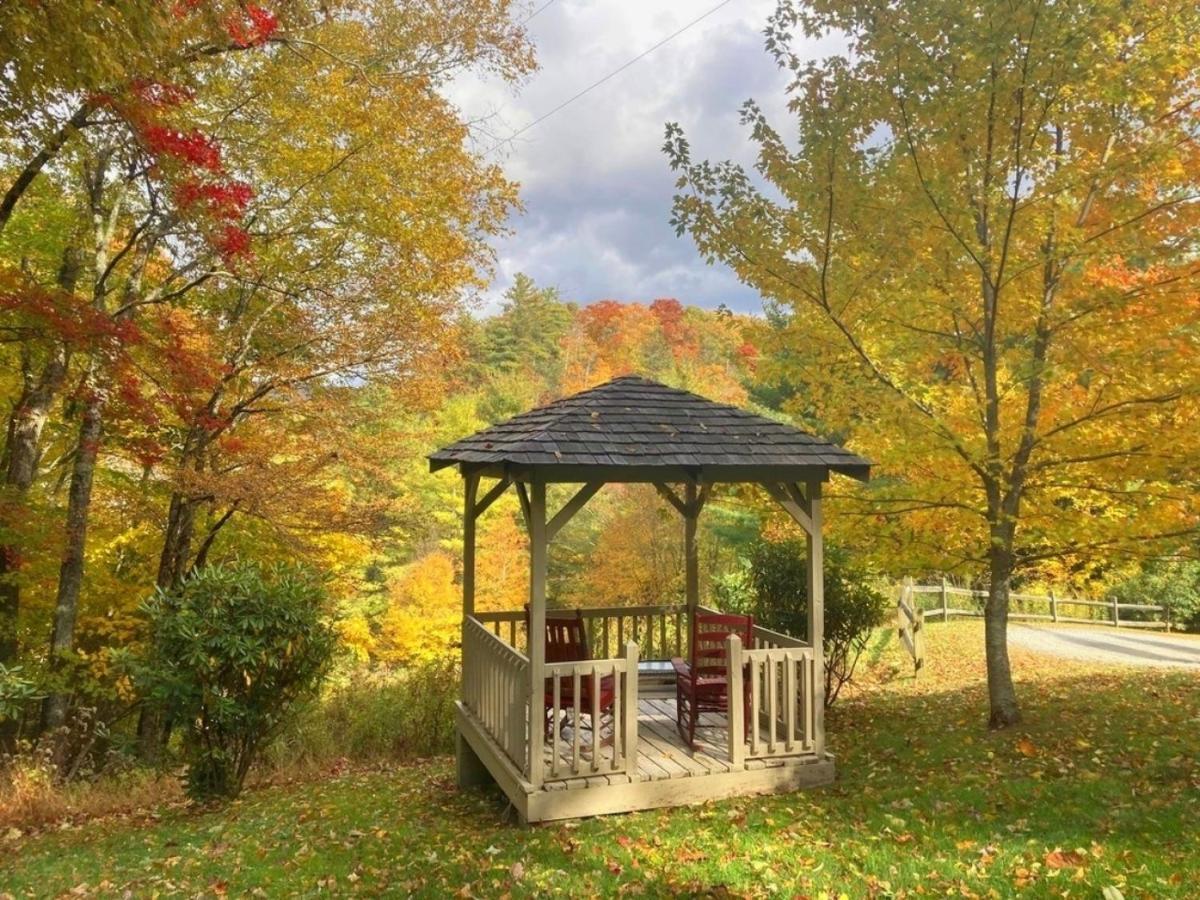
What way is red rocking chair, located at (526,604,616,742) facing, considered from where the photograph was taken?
facing the viewer and to the right of the viewer

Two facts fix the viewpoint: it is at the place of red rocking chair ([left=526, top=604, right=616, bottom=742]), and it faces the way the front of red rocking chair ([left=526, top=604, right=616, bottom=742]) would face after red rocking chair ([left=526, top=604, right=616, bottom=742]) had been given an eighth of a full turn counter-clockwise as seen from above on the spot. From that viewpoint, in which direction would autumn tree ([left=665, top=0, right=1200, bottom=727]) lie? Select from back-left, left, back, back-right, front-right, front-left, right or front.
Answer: front

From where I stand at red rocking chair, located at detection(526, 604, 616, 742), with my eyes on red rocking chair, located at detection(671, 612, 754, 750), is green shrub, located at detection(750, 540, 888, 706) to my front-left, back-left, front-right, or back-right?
front-left

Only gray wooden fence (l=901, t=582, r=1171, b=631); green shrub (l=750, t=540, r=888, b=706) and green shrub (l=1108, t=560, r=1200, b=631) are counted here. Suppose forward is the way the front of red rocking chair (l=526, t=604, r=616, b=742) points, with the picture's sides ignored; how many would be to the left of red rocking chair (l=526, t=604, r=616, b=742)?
3

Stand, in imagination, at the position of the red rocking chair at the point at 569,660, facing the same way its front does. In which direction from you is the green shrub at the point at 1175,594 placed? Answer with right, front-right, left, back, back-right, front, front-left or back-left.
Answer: left

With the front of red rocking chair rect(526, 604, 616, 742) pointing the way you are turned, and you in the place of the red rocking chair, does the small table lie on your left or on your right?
on your left

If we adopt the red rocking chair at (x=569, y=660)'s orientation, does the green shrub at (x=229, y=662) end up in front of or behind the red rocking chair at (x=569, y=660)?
behind

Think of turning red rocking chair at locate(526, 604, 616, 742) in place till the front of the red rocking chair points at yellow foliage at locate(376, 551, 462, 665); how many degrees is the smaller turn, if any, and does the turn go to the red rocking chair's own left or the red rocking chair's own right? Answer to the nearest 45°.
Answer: approximately 135° to the red rocking chair's own left

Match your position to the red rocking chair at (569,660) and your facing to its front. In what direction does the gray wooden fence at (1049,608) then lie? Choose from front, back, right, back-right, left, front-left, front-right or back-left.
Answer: left

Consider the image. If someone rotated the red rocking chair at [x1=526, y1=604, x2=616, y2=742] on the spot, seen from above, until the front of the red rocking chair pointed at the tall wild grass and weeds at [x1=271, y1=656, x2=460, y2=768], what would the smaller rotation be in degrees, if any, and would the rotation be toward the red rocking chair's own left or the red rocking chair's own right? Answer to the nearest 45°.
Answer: approximately 180°

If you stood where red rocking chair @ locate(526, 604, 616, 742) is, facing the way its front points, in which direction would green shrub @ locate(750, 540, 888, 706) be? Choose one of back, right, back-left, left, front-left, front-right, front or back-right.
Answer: left

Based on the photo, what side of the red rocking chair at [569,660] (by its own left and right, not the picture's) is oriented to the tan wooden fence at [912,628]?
left
